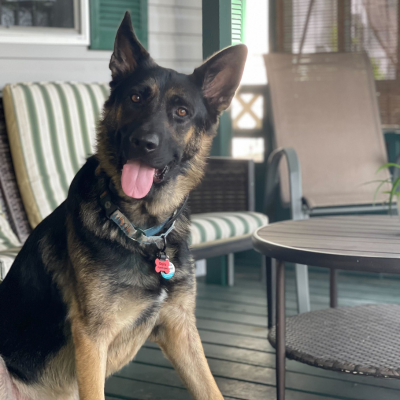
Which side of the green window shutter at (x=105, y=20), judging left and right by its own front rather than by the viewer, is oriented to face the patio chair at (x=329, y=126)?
left

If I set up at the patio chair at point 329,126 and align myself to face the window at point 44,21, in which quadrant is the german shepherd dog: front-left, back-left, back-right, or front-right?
front-left

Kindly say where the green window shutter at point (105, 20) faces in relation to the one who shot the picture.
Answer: facing the viewer

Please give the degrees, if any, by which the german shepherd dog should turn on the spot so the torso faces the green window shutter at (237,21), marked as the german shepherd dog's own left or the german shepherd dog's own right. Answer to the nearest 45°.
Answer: approximately 90° to the german shepherd dog's own left

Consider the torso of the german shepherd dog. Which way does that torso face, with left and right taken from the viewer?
facing the viewer and to the right of the viewer

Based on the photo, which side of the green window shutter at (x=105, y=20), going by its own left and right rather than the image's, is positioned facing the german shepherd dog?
front

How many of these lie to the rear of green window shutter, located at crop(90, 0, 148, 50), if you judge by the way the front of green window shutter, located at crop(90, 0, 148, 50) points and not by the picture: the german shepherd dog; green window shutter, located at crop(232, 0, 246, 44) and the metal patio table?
0

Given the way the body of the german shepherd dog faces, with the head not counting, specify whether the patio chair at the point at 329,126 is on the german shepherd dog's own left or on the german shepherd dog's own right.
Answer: on the german shepherd dog's own left

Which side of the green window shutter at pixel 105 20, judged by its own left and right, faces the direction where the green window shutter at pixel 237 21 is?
left

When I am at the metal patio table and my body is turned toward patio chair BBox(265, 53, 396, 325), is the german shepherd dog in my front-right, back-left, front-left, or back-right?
back-left

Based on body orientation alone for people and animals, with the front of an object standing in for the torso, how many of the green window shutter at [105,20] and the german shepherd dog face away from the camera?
0

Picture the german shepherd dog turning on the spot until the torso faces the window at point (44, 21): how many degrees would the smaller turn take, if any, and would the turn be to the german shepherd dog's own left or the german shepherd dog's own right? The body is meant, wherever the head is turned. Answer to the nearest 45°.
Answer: approximately 135° to the german shepherd dog's own left

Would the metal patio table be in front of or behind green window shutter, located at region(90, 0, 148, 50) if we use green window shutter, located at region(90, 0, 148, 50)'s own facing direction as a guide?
in front
